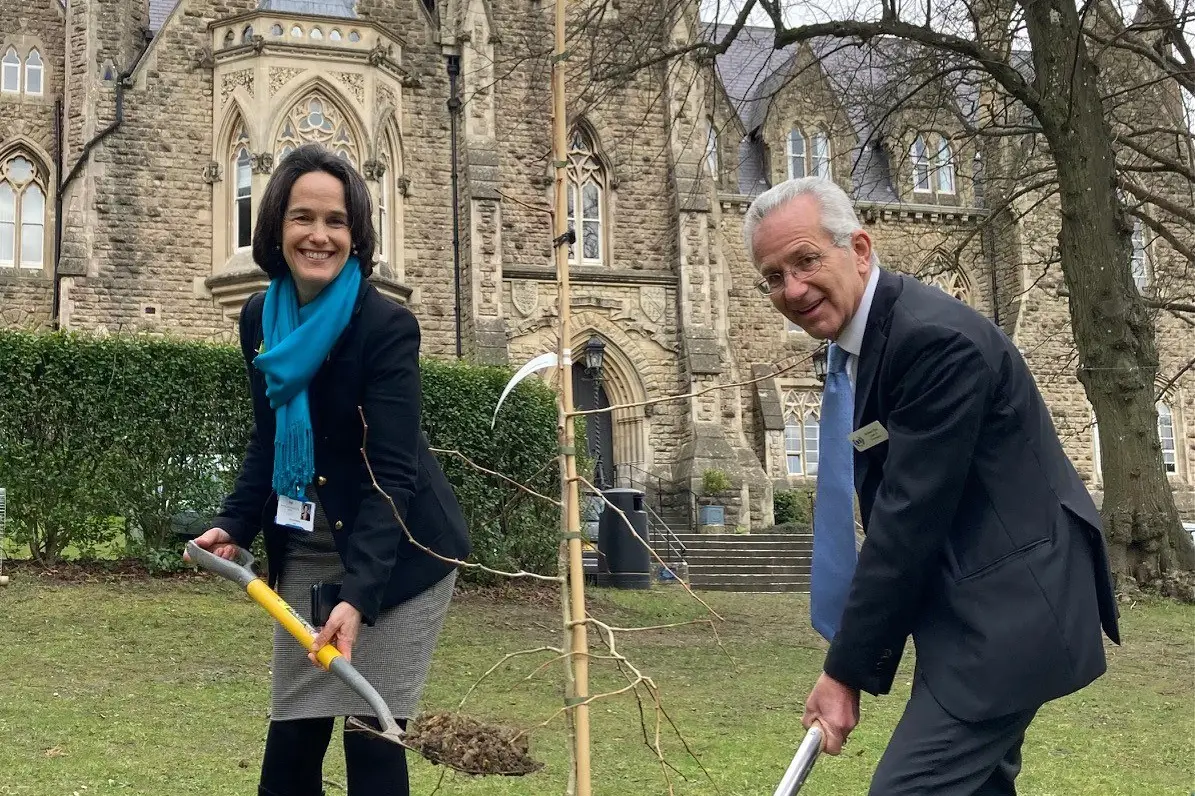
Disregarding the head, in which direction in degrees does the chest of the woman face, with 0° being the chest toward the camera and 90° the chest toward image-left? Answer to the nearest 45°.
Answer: approximately 45°

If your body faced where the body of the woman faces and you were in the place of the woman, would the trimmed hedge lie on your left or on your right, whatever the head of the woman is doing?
on your right

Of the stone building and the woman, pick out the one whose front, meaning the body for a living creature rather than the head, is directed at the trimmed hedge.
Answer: the stone building

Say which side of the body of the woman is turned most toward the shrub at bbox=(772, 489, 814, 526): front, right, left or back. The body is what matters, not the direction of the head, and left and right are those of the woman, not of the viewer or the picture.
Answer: back

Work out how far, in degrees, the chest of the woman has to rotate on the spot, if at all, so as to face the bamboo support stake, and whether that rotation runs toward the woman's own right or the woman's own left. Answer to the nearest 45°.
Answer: approximately 135° to the woman's own left

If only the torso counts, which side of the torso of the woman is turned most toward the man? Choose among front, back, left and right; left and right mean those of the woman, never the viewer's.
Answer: left

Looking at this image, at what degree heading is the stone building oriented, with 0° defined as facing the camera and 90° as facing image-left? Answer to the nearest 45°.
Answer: approximately 0°
